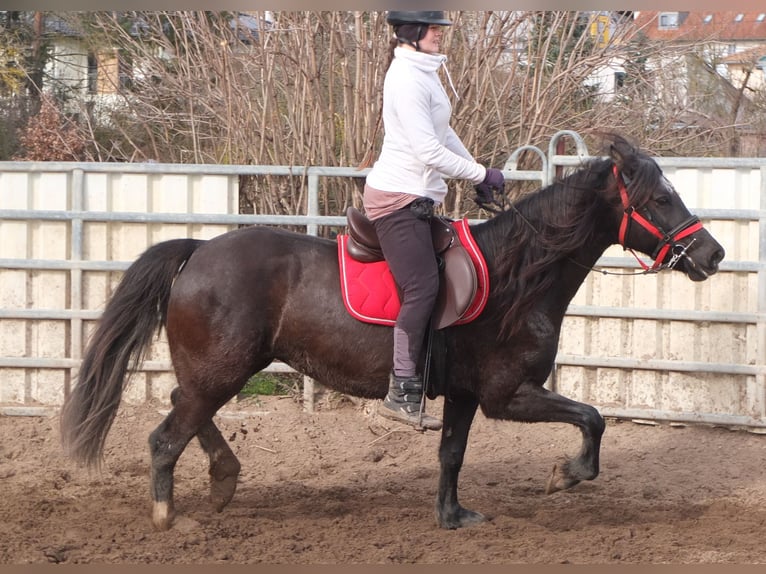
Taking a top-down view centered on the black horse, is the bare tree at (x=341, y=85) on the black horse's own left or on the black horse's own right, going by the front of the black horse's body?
on the black horse's own left

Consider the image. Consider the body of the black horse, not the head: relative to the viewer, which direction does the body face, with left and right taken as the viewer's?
facing to the right of the viewer

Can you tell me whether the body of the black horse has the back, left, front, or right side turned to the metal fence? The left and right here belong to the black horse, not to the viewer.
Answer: left
